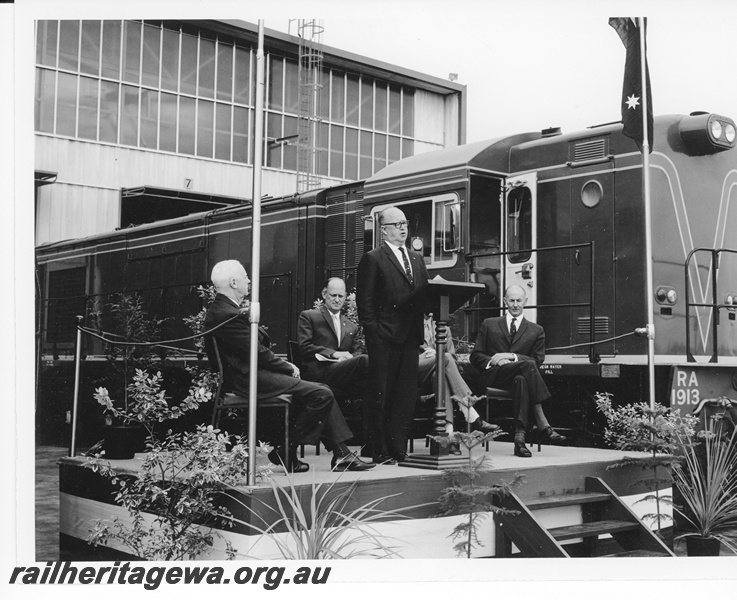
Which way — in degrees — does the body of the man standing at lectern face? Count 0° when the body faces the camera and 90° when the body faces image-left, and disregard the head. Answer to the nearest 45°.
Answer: approximately 315°

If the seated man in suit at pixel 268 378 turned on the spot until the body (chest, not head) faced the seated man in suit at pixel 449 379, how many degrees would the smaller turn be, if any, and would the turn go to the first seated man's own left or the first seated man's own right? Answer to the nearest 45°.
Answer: approximately 45° to the first seated man's own left

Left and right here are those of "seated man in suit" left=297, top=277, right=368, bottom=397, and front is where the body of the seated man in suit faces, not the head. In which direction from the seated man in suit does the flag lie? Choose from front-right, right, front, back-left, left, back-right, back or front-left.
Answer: front-left

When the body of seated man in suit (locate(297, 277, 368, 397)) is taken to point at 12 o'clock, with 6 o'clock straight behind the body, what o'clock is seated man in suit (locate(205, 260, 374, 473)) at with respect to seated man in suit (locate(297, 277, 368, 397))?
seated man in suit (locate(205, 260, 374, 473)) is roughly at 2 o'clock from seated man in suit (locate(297, 277, 368, 397)).

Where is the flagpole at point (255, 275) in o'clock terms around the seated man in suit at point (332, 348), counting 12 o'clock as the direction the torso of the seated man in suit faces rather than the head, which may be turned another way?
The flagpole is roughly at 2 o'clock from the seated man in suit.

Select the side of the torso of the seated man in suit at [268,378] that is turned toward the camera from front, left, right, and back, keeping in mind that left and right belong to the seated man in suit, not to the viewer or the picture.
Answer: right

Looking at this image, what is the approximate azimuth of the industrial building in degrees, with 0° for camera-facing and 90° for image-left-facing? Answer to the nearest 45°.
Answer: approximately 315°

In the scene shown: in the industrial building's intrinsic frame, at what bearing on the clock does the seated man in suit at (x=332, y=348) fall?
The seated man in suit is roughly at 1 o'clock from the industrial building.

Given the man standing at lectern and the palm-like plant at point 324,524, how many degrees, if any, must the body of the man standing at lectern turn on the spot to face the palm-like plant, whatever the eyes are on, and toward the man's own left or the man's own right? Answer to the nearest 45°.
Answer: approximately 45° to the man's own right
